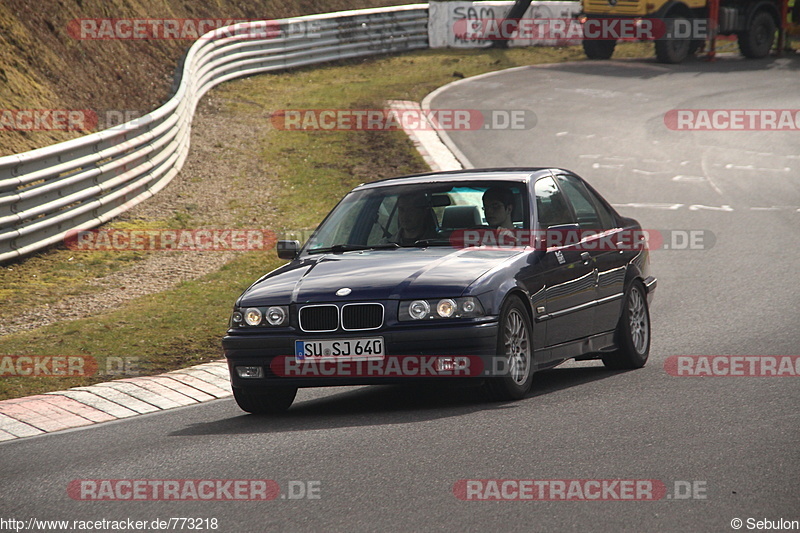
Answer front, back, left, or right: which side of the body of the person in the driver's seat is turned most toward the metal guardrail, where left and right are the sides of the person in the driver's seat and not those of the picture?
right

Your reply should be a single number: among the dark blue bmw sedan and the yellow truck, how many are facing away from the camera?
0

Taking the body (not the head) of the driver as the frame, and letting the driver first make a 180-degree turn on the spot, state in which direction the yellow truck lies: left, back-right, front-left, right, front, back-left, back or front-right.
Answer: front-left

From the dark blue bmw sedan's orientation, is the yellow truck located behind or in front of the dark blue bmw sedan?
behind

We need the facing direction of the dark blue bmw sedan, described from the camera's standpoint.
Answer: facing the viewer and to the left of the viewer
